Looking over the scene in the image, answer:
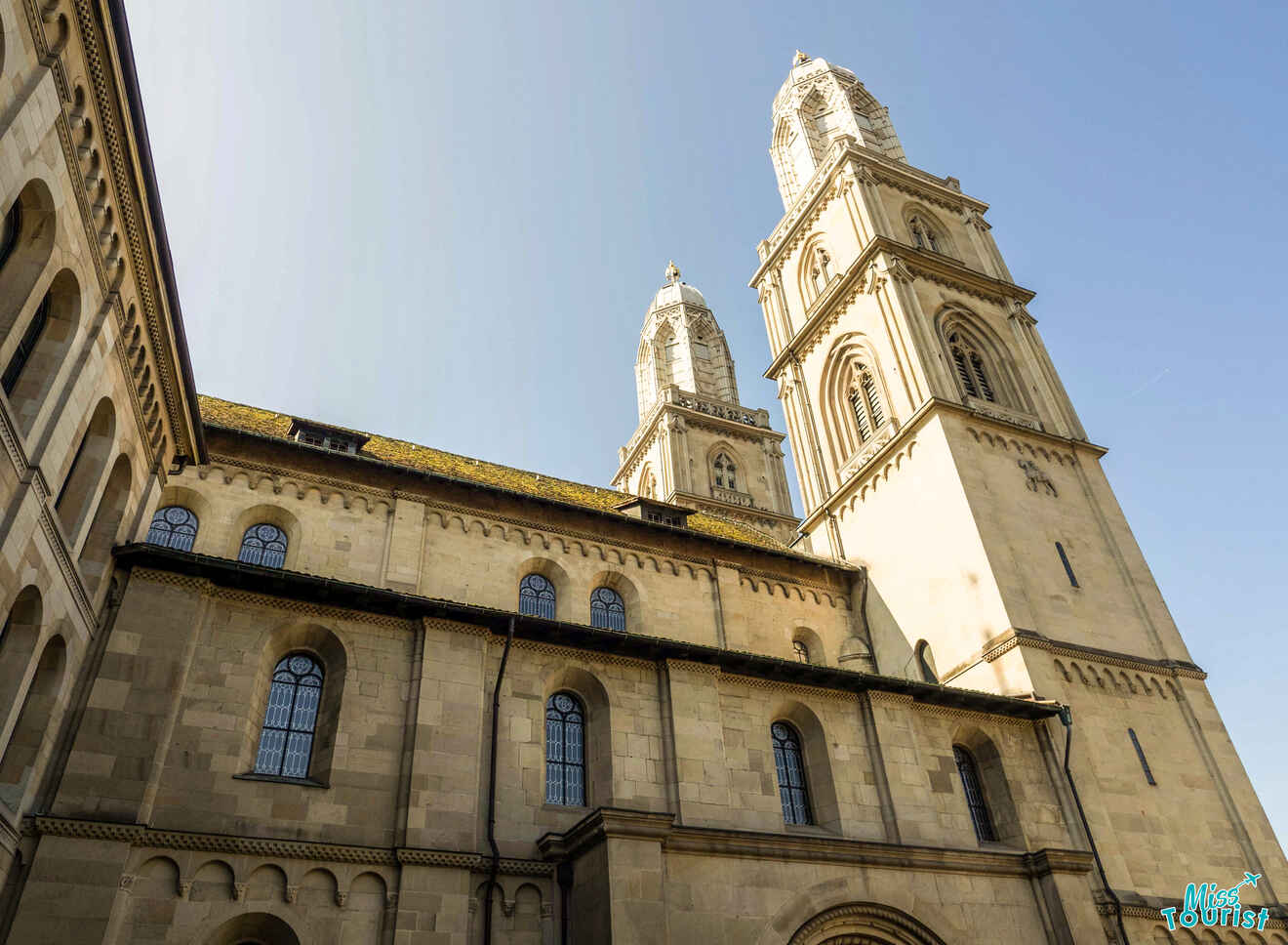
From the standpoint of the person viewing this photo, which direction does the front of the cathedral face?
facing away from the viewer and to the right of the viewer
